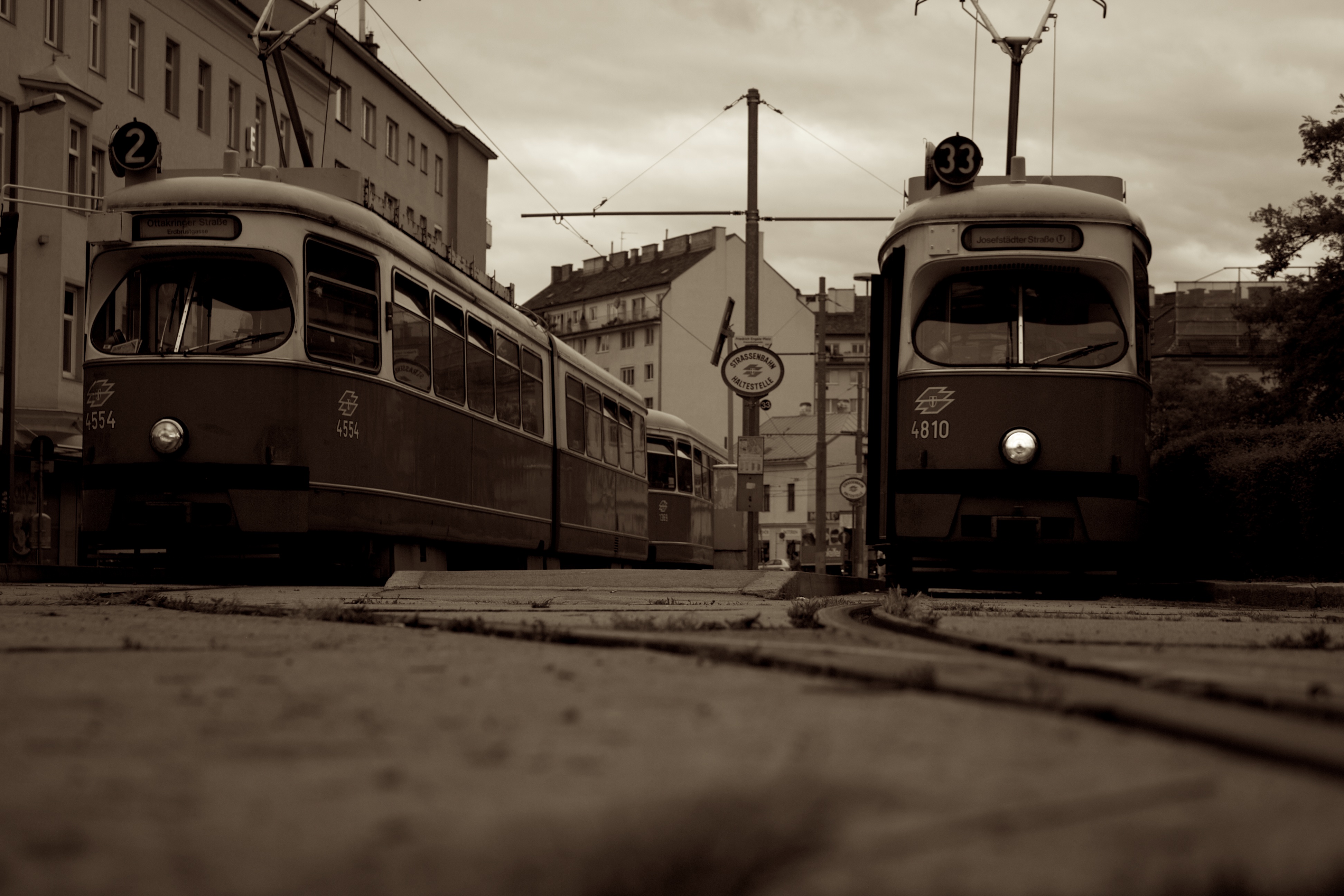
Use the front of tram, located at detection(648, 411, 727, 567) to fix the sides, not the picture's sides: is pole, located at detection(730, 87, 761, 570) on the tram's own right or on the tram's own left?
on the tram's own left

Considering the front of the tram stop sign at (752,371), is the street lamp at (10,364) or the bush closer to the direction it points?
the bush

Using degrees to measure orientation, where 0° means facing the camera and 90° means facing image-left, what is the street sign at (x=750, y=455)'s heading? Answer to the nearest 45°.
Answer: approximately 0°

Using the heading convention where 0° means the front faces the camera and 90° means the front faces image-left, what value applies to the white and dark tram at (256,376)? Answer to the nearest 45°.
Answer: approximately 45°
